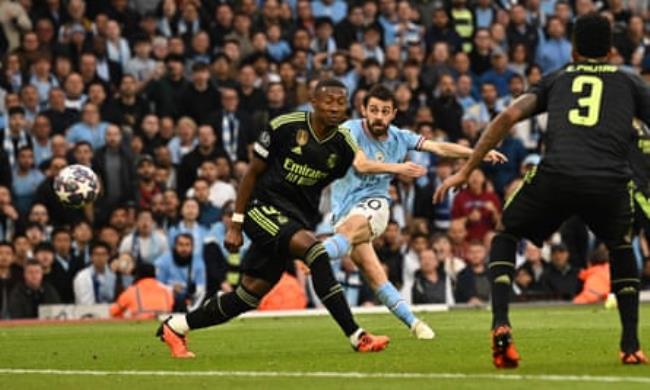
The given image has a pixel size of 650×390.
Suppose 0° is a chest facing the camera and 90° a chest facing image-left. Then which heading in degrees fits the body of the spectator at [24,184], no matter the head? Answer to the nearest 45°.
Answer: approximately 0°

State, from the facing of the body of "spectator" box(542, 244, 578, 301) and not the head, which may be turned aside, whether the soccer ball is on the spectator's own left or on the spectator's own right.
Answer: on the spectator's own right

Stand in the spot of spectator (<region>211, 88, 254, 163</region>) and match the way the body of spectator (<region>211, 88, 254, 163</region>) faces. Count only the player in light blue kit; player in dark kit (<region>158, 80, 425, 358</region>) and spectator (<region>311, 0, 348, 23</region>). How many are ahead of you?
2

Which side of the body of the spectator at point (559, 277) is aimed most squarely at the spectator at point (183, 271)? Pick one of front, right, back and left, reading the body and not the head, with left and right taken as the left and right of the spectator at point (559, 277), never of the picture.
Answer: right
